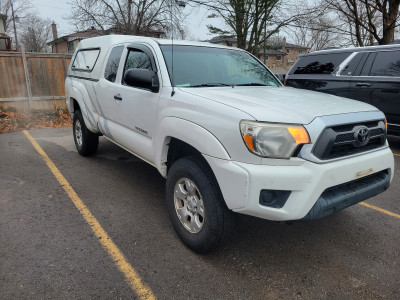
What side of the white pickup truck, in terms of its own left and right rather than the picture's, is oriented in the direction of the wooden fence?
back

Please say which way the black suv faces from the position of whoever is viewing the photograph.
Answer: facing to the right of the viewer

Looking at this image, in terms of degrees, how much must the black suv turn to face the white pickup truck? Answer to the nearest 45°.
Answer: approximately 90° to its right

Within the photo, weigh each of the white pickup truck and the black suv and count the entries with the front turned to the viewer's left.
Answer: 0

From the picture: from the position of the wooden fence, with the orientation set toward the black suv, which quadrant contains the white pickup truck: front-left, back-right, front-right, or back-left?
front-right

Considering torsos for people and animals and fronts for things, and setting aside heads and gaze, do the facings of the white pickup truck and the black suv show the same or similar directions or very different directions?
same or similar directions

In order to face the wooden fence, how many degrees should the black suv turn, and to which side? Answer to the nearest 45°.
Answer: approximately 180°

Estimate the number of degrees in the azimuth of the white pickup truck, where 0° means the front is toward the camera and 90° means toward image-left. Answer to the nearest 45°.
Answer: approximately 315°

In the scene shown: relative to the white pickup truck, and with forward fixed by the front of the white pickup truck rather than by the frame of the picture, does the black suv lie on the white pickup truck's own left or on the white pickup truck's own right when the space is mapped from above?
on the white pickup truck's own left
